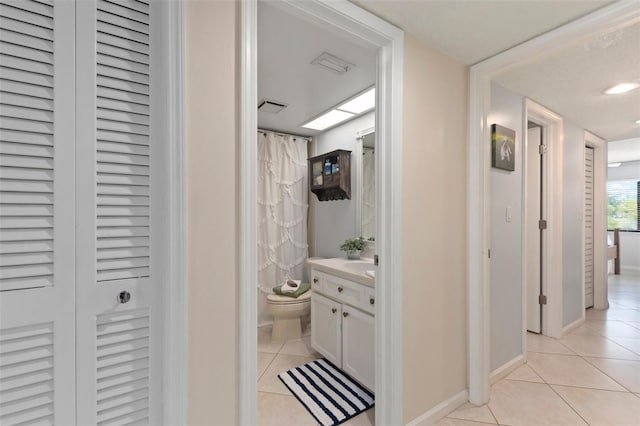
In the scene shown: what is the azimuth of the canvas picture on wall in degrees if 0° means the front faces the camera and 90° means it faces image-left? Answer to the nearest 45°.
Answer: approximately 315°

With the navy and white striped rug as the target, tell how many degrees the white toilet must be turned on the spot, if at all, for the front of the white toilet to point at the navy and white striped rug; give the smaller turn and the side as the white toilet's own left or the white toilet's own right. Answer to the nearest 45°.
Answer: approximately 45° to the white toilet's own left

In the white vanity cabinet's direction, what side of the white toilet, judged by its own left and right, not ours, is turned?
left
